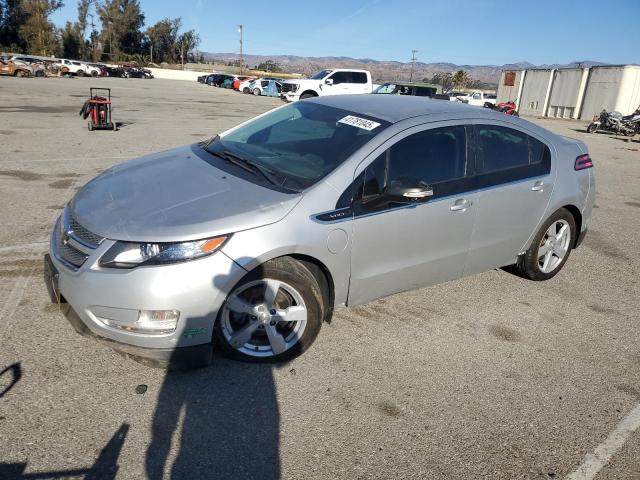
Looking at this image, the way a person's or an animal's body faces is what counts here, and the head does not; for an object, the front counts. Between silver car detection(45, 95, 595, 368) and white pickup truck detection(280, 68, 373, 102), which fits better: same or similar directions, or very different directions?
same or similar directions

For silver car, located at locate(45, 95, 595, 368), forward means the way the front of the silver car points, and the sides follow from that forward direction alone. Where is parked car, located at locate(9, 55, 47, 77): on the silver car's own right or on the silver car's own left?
on the silver car's own right

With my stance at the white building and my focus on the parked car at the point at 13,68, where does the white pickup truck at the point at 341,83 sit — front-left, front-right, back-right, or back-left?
front-left

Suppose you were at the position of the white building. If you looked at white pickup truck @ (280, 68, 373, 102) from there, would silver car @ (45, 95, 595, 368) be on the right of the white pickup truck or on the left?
left

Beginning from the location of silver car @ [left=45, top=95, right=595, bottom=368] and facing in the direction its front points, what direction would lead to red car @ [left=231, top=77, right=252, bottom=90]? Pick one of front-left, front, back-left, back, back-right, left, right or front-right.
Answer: back-right

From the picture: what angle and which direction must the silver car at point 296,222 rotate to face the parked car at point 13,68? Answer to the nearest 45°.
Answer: approximately 90° to its right

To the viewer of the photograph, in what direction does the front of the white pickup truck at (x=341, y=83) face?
facing the viewer and to the left of the viewer

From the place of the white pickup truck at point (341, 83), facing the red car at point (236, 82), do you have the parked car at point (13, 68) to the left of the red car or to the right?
left

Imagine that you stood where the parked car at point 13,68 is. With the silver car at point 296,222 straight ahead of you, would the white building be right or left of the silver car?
left

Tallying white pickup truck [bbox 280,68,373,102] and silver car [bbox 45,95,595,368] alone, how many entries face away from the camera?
0

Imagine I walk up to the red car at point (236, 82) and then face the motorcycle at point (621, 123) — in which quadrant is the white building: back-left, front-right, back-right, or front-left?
front-left

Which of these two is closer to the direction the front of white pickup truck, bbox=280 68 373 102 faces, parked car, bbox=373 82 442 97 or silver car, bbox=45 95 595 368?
the silver car

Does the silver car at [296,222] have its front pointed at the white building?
no

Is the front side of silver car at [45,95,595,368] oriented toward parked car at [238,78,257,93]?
no

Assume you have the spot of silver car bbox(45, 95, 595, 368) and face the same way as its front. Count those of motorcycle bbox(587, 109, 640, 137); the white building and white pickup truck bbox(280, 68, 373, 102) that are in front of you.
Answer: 0
